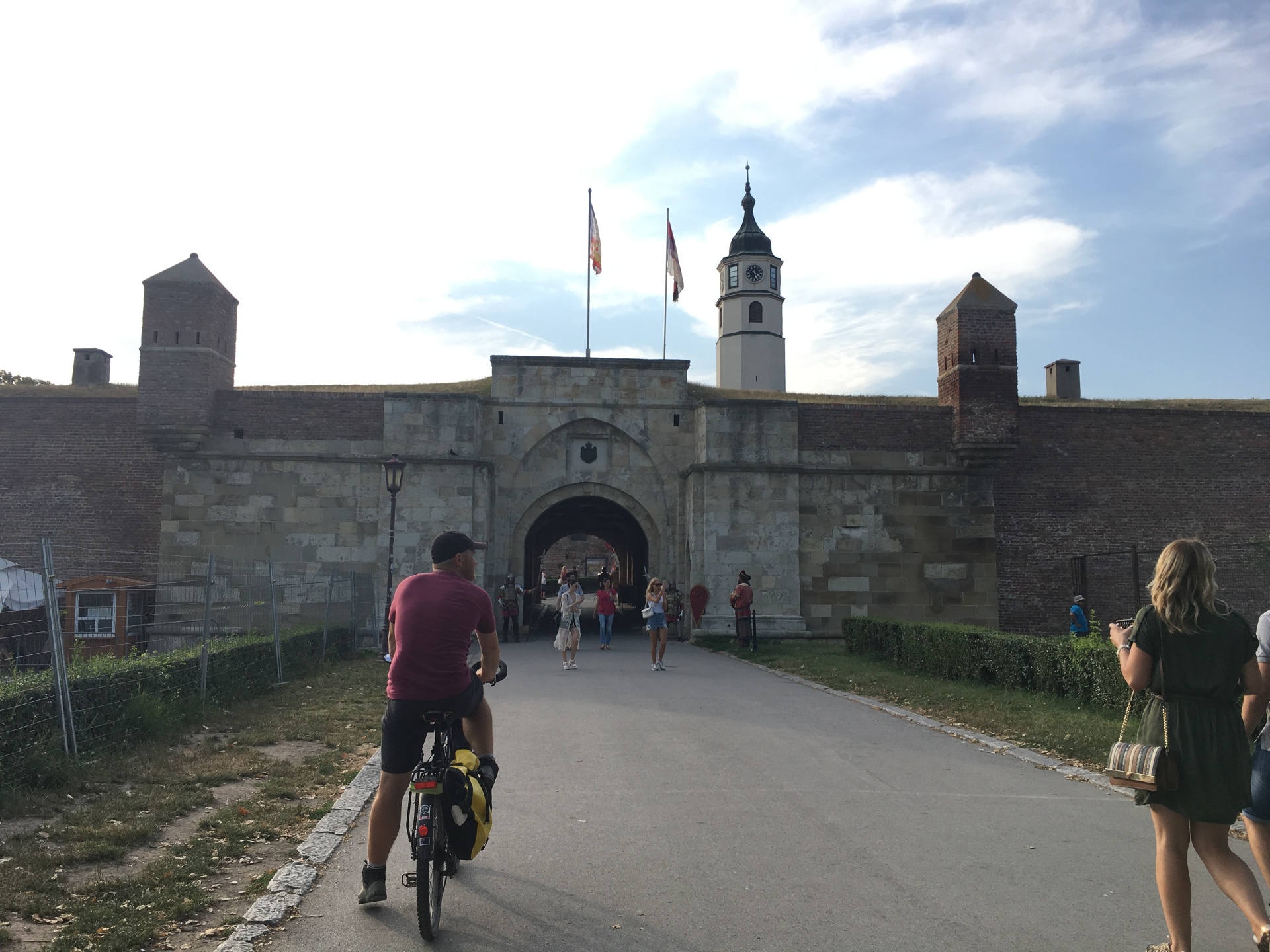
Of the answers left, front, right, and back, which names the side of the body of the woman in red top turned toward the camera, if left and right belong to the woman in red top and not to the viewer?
front

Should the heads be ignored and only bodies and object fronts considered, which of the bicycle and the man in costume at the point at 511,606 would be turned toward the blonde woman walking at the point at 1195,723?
the man in costume

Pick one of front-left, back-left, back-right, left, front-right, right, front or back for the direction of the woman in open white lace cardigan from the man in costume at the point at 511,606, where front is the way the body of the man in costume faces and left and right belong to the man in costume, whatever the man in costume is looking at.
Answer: front

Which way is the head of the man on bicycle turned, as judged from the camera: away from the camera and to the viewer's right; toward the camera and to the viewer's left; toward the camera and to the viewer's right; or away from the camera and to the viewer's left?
away from the camera and to the viewer's right

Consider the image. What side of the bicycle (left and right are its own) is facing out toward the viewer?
back

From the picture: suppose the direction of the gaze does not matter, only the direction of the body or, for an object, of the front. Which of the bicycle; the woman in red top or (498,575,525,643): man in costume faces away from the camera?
the bicycle

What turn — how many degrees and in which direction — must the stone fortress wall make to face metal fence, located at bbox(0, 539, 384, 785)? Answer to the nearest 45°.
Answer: approximately 45° to its right

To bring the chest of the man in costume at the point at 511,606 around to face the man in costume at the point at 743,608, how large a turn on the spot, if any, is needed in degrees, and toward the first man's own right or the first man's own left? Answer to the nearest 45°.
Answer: approximately 45° to the first man's own left

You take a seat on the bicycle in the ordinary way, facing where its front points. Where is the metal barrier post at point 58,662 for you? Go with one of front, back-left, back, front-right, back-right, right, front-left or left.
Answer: front-left

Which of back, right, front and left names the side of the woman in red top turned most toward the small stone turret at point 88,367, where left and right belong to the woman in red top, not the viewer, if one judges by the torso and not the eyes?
right

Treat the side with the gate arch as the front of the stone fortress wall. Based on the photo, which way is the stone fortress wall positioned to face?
toward the camera

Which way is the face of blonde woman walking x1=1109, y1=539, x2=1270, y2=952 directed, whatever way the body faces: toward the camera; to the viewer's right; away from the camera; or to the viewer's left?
away from the camera

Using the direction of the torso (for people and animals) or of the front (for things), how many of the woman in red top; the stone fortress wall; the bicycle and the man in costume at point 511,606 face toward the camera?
3

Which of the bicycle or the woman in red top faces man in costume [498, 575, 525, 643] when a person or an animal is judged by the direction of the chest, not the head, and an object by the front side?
the bicycle
